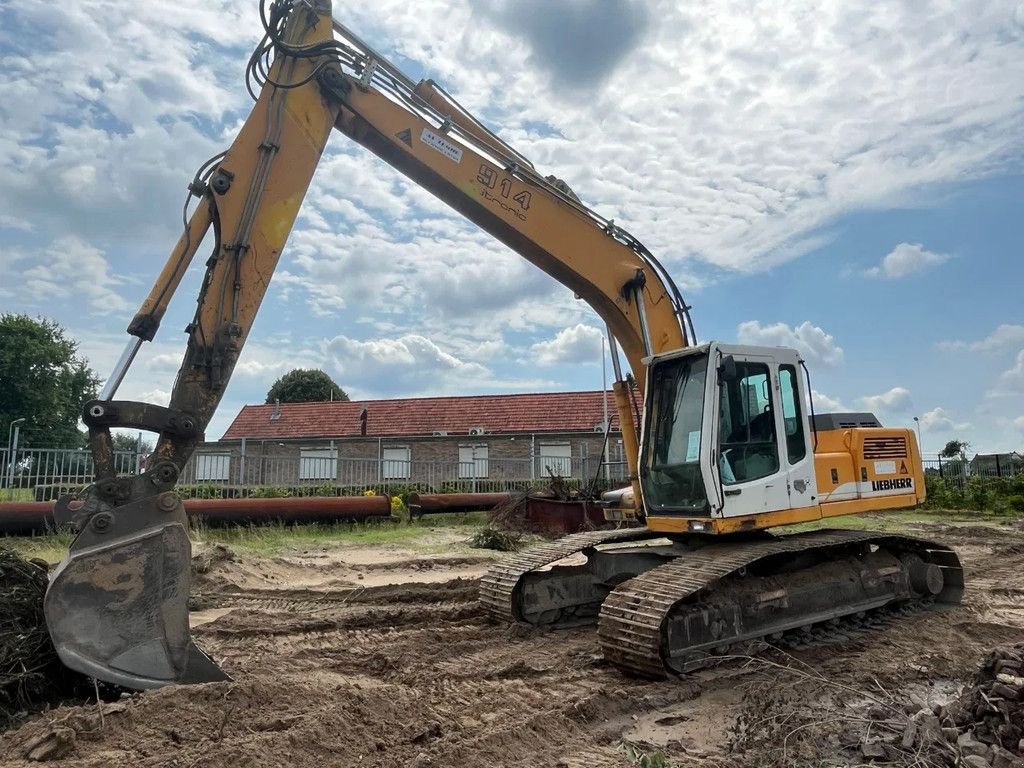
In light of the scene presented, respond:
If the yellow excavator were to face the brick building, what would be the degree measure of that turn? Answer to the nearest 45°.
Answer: approximately 135° to its right

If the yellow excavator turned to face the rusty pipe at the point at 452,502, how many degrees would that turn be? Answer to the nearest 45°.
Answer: approximately 135° to its right

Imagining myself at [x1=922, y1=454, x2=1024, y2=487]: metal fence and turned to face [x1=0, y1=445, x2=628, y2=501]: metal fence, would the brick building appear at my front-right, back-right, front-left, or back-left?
front-right

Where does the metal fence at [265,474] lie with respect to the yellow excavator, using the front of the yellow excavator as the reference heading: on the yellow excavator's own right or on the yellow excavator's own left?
on the yellow excavator's own right

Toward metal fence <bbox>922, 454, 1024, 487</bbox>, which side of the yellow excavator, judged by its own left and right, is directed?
back

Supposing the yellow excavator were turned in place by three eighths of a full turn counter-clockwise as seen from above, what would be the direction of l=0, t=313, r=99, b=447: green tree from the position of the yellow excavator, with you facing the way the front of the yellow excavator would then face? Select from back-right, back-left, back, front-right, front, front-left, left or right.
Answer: back-left

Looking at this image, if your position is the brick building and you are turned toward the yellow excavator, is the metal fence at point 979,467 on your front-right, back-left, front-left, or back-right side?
front-left

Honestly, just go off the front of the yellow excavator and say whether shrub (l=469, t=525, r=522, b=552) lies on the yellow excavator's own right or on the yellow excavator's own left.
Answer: on the yellow excavator's own right

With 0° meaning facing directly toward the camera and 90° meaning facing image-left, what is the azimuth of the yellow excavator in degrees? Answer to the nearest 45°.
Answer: approximately 45°
